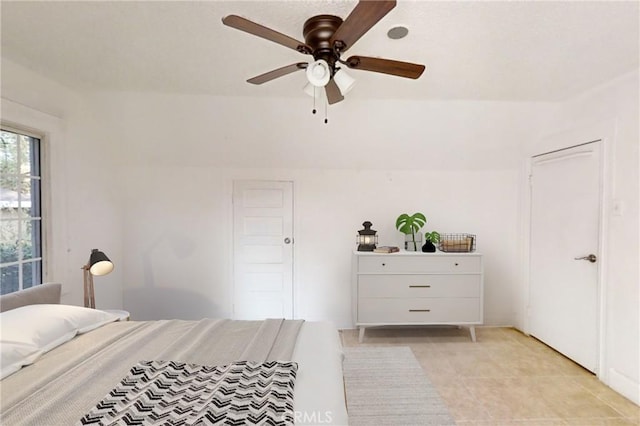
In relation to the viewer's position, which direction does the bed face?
facing to the right of the viewer

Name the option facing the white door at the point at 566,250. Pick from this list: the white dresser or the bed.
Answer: the bed

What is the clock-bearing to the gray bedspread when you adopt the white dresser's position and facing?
The gray bedspread is roughly at 1 o'clock from the white dresser.

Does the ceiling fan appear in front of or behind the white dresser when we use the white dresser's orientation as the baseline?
in front

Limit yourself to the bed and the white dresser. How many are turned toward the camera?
1

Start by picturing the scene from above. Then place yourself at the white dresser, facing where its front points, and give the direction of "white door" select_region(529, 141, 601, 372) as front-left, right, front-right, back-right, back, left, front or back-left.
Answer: left

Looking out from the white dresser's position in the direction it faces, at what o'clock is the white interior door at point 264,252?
The white interior door is roughly at 3 o'clock from the white dresser.

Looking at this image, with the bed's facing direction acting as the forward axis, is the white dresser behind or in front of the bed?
in front

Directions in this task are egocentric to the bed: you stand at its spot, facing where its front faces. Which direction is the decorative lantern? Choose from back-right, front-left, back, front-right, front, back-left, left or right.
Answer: front-left

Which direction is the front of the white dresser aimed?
toward the camera

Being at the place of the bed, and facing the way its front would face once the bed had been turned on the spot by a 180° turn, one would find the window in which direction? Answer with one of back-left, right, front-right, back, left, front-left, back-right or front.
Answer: front-right

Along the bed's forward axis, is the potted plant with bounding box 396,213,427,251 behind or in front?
in front
